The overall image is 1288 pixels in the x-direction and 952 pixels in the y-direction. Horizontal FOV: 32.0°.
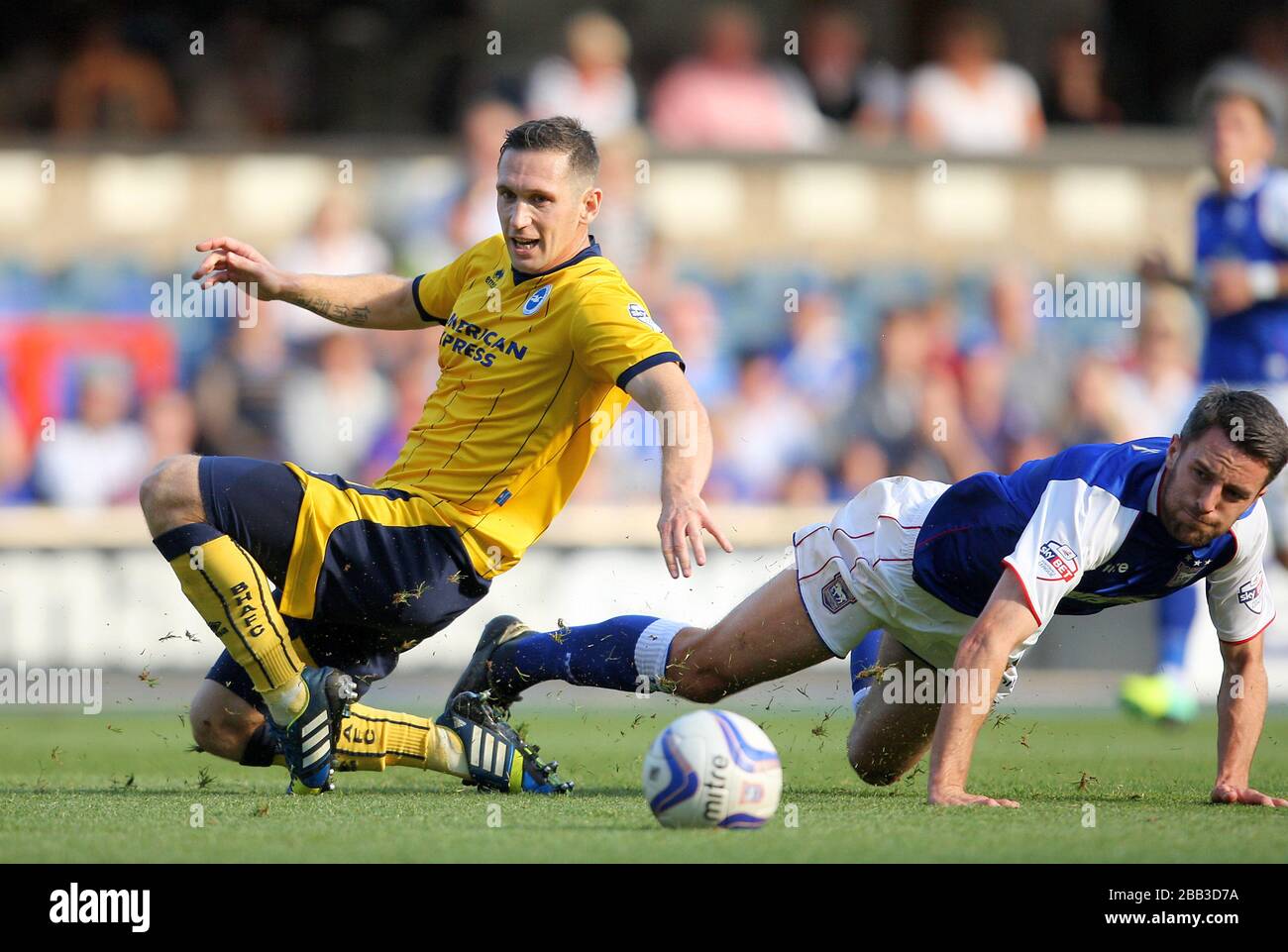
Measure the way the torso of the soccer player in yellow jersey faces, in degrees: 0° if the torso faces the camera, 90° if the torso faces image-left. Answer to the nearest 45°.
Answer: approximately 45°

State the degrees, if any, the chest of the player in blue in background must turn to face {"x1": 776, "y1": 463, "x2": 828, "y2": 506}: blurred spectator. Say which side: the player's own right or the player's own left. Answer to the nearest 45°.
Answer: approximately 90° to the player's own right

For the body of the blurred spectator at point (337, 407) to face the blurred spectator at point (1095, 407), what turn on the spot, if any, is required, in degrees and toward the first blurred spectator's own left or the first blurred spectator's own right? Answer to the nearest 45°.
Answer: approximately 90° to the first blurred spectator's own left

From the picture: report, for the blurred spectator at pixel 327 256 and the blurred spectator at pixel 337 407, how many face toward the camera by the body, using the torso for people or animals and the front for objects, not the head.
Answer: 2

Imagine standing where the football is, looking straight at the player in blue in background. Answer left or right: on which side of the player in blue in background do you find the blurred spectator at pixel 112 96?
left

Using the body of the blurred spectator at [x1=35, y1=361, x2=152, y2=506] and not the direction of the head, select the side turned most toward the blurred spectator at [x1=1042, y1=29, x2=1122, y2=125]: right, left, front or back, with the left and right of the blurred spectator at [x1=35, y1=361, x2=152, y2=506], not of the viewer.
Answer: left

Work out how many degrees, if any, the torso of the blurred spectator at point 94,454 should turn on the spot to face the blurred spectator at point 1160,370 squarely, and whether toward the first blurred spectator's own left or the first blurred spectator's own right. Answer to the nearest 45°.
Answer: approximately 90° to the first blurred spectator's own left

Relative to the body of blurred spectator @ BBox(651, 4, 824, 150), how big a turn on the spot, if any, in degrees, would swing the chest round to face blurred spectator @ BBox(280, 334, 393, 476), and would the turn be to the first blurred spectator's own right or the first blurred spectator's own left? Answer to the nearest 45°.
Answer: approximately 45° to the first blurred spectator's own right

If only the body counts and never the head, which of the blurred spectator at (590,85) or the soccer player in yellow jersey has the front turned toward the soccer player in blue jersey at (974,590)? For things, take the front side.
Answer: the blurred spectator

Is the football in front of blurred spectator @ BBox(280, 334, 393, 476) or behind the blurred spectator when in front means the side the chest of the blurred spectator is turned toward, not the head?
in front

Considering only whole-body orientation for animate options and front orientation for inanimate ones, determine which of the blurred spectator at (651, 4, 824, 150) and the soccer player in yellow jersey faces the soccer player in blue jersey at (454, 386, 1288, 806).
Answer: the blurred spectator
